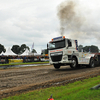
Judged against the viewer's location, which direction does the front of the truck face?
facing the viewer and to the left of the viewer
